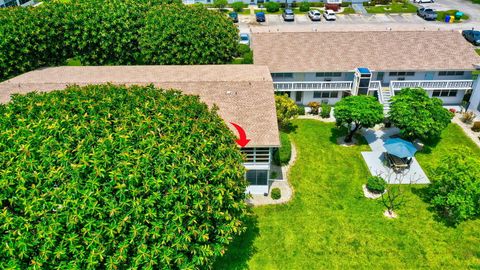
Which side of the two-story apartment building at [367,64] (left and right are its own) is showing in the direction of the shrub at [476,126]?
left

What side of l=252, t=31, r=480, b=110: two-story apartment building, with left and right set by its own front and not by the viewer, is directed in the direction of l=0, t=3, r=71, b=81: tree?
right

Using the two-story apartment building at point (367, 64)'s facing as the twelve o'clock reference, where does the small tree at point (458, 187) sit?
The small tree is roughly at 11 o'clock from the two-story apartment building.

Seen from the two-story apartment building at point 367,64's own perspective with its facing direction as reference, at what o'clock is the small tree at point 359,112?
The small tree is roughly at 12 o'clock from the two-story apartment building.

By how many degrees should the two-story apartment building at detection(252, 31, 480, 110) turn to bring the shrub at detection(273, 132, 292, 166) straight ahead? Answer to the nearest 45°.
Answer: approximately 45° to its right

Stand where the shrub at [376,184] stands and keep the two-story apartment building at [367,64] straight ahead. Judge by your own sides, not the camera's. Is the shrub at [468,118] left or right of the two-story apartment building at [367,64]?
right

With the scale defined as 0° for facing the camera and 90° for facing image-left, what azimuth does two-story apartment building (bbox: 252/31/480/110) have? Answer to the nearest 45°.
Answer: approximately 0°

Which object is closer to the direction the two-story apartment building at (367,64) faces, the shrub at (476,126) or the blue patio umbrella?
the blue patio umbrella

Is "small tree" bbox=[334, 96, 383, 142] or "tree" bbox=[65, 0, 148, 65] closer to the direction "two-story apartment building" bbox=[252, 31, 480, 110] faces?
the small tree

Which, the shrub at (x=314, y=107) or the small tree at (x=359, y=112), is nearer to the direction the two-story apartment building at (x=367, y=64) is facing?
the small tree
